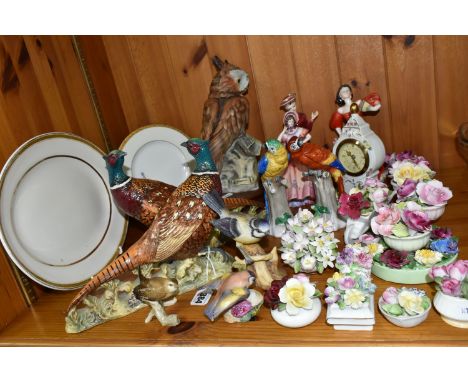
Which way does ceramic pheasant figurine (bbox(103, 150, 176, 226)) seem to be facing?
to the viewer's left

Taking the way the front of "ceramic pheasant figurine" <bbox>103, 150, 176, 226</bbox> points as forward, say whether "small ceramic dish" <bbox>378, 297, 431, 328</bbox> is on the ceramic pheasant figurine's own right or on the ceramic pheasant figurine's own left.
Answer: on the ceramic pheasant figurine's own left

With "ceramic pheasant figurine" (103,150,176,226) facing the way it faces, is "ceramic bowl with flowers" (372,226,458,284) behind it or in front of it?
behind

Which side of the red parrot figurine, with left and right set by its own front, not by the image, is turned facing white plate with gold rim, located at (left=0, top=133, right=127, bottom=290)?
front

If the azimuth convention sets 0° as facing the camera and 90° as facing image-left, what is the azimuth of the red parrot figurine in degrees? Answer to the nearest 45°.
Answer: approximately 90°

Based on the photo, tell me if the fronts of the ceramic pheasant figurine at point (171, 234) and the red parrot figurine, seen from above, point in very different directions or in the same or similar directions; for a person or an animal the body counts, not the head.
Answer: very different directions

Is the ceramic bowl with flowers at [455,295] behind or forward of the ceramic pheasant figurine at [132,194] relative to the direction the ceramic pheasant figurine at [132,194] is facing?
behind

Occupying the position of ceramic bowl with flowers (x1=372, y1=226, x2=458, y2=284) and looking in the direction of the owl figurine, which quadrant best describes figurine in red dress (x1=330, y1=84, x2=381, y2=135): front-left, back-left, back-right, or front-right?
front-right

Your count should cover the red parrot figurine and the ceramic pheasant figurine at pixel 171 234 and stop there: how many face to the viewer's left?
1

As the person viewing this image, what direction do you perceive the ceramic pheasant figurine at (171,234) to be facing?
facing to the right of the viewer
